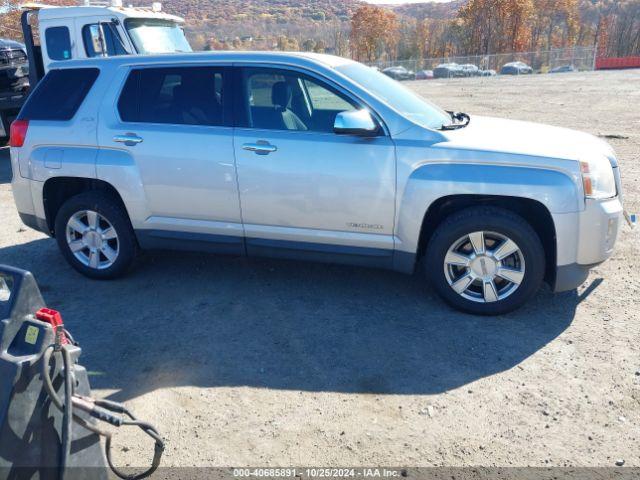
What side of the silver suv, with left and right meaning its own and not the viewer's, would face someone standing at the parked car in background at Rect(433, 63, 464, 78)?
left

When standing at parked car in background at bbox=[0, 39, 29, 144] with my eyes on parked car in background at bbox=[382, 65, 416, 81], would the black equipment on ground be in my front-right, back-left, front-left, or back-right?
back-right

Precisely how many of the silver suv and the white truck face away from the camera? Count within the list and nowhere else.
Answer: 0

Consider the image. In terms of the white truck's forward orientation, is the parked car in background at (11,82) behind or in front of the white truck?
behind

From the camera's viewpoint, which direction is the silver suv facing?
to the viewer's right

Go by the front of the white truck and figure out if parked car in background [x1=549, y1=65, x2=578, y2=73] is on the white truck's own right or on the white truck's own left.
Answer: on the white truck's own left

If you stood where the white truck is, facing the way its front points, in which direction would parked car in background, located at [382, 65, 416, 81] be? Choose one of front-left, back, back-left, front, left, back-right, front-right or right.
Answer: left

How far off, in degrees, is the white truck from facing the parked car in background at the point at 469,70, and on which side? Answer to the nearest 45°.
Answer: approximately 90° to its left

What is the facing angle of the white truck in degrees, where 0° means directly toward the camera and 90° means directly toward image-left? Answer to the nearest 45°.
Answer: approximately 315°

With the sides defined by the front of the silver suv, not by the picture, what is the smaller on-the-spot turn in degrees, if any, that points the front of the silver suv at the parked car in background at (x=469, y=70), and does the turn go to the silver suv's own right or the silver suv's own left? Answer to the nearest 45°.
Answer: approximately 90° to the silver suv's own left
